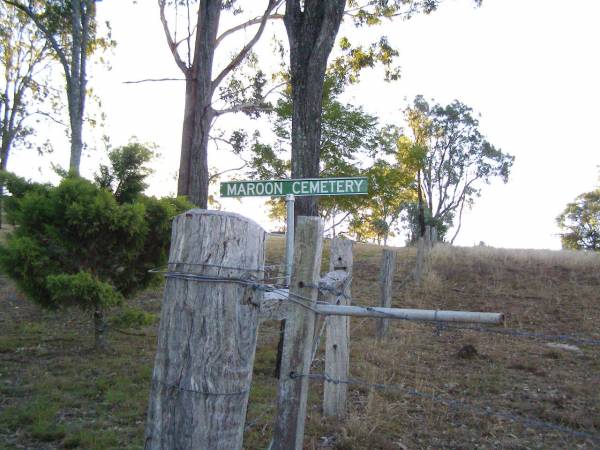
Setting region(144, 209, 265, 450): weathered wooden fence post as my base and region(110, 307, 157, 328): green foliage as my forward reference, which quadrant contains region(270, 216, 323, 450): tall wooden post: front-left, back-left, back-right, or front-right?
front-right

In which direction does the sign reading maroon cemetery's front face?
toward the camera

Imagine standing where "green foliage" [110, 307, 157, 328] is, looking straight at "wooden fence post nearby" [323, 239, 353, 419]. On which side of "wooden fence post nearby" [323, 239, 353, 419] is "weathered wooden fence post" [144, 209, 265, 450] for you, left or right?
right

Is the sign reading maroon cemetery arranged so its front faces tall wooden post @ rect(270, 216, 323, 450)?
yes

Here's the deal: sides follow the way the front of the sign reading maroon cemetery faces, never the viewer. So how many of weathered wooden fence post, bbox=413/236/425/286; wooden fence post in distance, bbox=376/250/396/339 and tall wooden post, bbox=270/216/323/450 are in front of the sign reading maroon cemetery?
1

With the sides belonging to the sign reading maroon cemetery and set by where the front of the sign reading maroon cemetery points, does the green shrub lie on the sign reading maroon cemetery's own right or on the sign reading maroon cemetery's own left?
on the sign reading maroon cemetery's own right

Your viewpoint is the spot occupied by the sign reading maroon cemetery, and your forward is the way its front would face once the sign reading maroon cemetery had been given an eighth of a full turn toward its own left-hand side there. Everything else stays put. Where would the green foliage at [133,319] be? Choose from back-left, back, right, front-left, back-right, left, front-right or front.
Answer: back

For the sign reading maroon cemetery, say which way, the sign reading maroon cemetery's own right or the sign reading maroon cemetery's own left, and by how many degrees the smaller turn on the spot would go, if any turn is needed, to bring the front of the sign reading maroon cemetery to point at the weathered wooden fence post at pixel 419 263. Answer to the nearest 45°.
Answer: approximately 180°

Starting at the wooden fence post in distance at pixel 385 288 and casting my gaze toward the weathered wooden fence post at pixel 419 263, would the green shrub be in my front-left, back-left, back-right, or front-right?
back-left

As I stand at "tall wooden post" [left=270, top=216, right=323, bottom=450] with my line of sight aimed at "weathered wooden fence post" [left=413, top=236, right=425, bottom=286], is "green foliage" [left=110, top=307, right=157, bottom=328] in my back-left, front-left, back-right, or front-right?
front-left

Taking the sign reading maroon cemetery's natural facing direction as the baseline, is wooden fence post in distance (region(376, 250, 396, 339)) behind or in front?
behind

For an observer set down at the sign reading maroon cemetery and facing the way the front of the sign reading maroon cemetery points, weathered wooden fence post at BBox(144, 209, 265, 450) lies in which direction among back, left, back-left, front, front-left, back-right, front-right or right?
front
